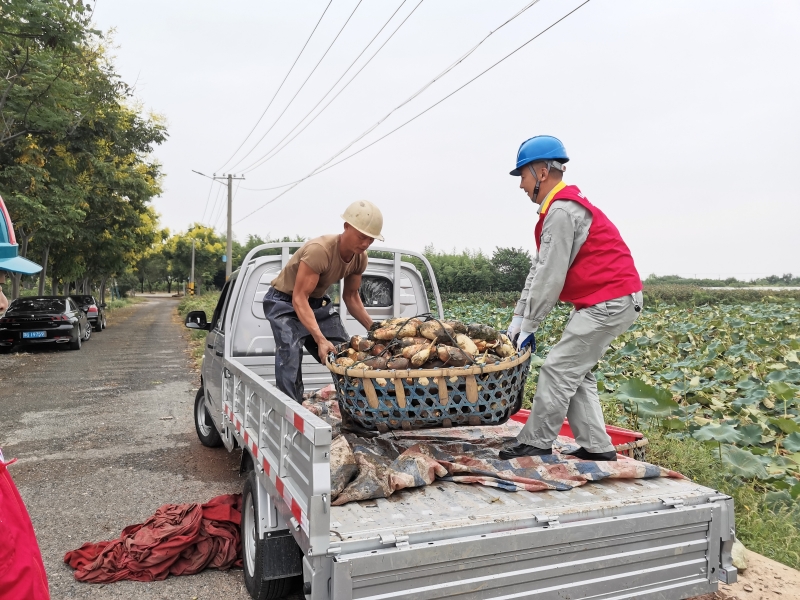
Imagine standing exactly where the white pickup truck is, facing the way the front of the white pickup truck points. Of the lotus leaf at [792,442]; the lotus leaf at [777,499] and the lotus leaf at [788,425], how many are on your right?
3

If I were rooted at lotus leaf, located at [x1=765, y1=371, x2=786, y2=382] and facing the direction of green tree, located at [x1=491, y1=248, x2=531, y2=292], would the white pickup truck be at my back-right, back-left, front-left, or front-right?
back-left

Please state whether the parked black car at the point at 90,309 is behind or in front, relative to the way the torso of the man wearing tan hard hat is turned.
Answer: behind

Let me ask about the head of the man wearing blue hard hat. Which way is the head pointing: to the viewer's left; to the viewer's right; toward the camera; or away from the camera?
to the viewer's left

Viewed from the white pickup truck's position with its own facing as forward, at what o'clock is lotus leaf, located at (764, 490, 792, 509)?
The lotus leaf is roughly at 3 o'clock from the white pickup truck.

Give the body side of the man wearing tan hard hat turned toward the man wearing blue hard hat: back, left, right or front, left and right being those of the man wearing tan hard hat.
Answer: front

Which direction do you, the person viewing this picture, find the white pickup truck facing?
facing away from the viewer and to the left of the viewer

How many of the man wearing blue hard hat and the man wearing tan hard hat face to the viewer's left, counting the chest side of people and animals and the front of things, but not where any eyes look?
1

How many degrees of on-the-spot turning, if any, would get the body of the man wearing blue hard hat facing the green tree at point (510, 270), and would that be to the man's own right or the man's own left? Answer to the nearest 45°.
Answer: approximately 90° to the man's own right

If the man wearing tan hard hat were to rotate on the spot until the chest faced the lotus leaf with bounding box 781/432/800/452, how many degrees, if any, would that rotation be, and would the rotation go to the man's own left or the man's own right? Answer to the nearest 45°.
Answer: approximately 45° to the man's own left

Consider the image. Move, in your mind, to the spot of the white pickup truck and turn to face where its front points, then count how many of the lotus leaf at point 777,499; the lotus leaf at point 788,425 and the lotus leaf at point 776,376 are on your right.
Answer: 3

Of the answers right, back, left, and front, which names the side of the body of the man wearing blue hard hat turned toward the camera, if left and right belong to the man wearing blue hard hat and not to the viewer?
left

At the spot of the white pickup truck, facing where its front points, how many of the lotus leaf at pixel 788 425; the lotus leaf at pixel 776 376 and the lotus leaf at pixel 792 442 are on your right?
3

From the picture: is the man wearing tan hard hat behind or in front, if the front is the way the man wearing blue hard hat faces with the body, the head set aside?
in front
